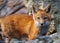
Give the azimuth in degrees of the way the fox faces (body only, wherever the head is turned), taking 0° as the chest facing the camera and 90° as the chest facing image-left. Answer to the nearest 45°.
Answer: approximately 270°
